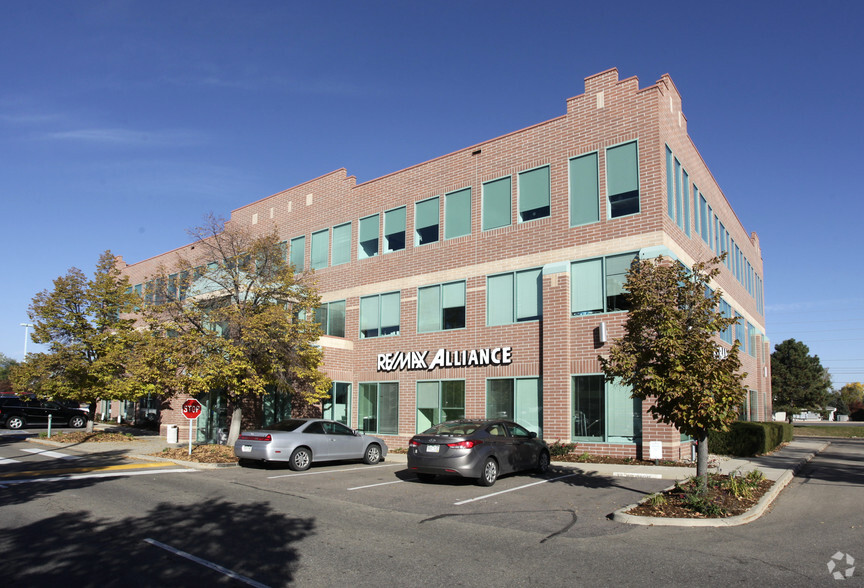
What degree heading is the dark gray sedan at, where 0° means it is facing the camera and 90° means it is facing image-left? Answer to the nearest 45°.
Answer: approximately 225°

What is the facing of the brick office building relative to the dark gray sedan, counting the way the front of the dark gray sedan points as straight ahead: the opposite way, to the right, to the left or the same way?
the opposite way

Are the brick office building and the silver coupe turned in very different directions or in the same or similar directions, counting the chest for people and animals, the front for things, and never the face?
very different directions

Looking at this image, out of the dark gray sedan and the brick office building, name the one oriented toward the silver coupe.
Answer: the brick office building

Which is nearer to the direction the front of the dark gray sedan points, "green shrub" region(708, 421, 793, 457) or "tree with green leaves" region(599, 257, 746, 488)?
the green shrub

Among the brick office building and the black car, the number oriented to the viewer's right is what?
1

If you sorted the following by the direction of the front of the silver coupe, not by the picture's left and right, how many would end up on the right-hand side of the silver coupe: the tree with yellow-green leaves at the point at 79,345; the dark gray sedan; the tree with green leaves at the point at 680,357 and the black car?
2

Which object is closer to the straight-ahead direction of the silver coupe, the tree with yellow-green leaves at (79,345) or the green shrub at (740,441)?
the green shrub

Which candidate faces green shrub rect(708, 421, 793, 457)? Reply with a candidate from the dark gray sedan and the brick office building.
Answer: the dark gray sedan

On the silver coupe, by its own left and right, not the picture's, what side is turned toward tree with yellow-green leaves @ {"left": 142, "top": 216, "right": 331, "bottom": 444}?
left

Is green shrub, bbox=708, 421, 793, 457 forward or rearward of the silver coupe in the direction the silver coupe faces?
forward

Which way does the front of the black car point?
to the viewer's right
